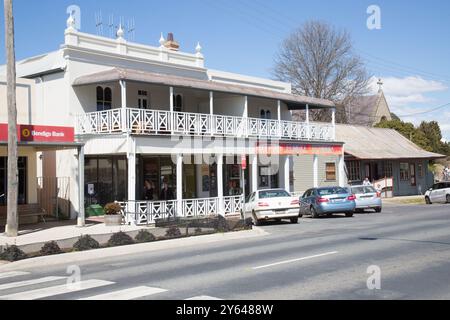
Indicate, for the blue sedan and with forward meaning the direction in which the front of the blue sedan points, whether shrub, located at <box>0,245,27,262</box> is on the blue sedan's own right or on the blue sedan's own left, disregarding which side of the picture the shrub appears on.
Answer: on the blue sedan's own left

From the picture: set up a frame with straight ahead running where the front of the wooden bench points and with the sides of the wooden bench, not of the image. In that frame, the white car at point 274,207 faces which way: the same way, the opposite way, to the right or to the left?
the opposite way

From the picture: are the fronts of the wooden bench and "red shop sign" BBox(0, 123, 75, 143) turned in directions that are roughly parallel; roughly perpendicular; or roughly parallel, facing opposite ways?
roughly parallel

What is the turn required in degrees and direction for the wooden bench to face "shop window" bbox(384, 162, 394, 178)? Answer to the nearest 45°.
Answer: approximately 90° to its left

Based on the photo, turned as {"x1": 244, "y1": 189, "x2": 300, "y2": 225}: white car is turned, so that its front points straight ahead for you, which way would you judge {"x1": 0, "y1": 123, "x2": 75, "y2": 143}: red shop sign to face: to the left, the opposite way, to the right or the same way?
the opposite way

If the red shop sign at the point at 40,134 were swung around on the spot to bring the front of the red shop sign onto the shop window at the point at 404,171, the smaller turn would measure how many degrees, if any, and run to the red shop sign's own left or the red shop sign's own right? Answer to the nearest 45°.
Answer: approximately 90° to the red shop sign's own left

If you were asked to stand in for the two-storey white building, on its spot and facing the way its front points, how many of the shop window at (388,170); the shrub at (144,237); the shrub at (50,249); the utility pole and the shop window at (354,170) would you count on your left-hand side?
2

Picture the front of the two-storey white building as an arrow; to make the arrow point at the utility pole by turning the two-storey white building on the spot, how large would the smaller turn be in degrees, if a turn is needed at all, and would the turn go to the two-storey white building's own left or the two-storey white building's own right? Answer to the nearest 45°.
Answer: approximately 90° to the two-storey white building's own right

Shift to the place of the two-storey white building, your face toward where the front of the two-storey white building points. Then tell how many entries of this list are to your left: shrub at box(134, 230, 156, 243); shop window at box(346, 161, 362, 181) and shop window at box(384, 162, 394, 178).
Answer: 2

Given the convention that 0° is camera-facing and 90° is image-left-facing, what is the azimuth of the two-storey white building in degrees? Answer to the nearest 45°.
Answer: approximately 315°

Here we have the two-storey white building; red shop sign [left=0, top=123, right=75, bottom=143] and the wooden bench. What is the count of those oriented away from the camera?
0

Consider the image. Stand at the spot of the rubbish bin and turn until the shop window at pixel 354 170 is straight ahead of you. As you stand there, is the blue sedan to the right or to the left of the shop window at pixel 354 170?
right

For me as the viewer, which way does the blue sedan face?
facing away from the viewer and to the left of the viewer

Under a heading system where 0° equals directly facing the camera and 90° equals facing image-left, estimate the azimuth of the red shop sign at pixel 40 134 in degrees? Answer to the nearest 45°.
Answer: approximately 315°
